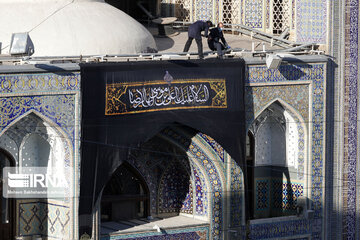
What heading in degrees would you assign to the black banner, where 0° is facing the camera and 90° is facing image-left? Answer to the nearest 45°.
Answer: approximately 0°
